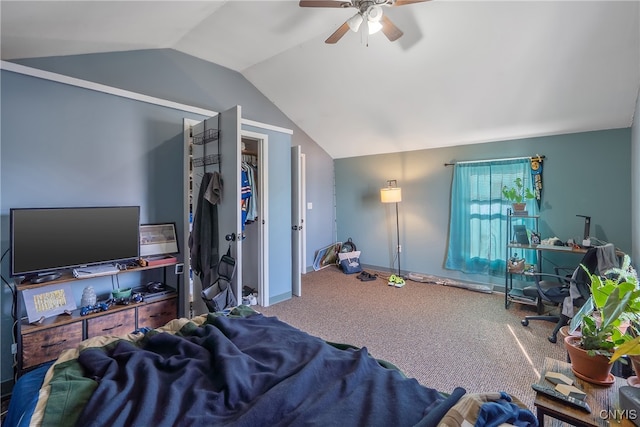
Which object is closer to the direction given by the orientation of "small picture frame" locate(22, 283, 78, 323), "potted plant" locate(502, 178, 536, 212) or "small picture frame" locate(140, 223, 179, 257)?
the potted plant

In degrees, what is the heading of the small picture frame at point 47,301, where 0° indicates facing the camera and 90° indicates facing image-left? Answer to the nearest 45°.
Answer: approximately 315°

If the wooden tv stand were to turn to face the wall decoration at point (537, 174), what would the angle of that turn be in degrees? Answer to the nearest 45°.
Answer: approximately 45° to its left

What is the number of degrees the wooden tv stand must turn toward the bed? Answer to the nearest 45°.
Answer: approximately 45° to its right

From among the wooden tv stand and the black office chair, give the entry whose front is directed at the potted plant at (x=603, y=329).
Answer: the wooden tv stand

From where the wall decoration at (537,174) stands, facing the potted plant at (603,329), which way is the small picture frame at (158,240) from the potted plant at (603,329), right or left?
right
